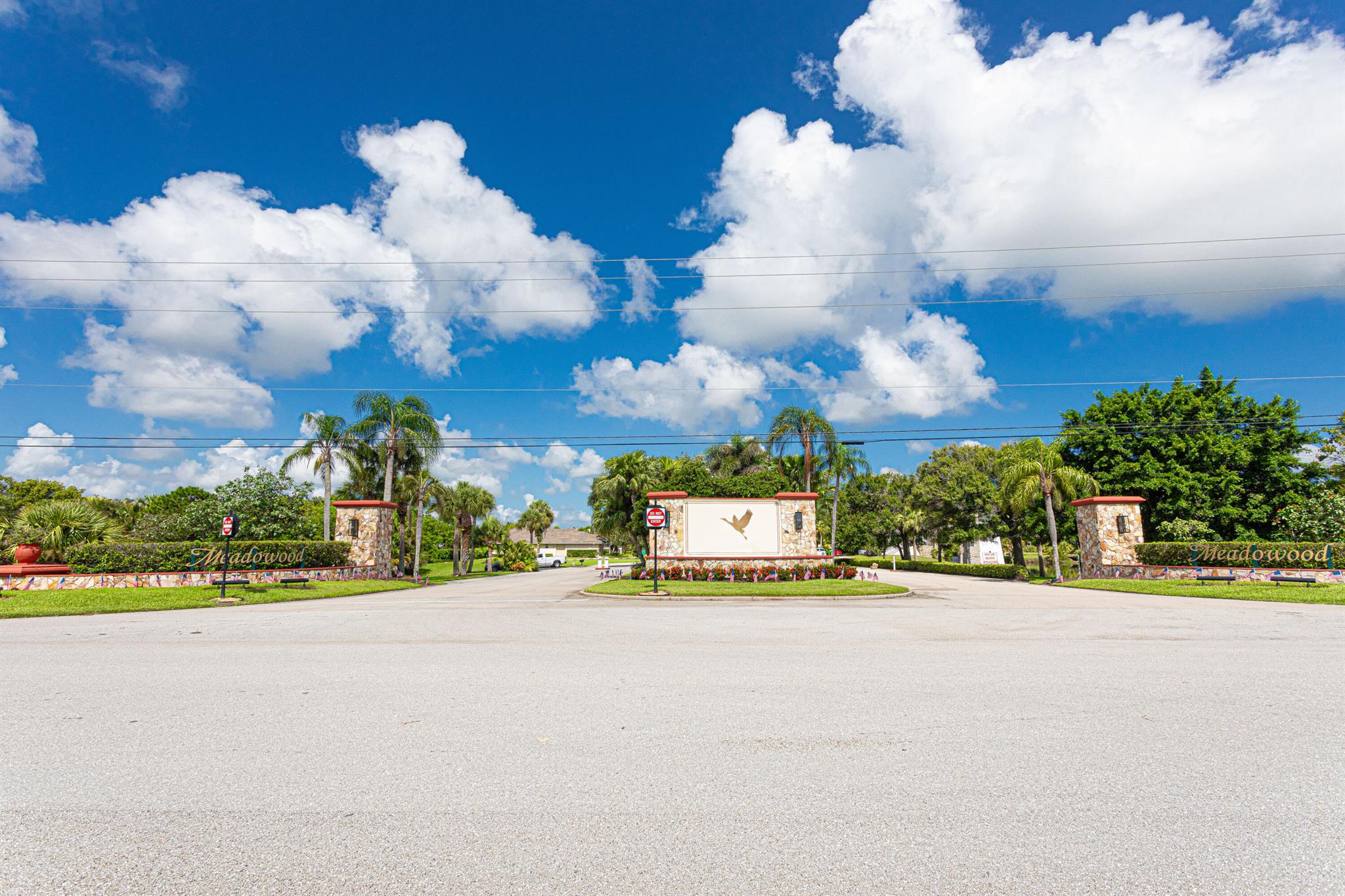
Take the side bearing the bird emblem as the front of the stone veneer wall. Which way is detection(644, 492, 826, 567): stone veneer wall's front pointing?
toward the camera

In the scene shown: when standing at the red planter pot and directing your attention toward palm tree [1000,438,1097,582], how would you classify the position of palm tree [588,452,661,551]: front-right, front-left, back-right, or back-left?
front-left

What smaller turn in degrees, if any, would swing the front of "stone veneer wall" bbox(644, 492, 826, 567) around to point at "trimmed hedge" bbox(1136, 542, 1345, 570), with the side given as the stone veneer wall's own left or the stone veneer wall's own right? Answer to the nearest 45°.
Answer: approximately 90° to the stone veneer wall's own left

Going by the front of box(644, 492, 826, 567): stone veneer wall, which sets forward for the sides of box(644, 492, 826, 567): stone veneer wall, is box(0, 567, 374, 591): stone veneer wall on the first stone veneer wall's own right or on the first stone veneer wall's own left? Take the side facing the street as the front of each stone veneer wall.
on the first stone veneer wall's own right

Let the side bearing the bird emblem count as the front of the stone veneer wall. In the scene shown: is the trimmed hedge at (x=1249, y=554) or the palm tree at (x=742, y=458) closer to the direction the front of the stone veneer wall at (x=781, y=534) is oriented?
the trimmed hedge

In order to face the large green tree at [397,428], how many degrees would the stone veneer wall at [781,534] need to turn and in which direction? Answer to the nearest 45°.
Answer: approximately 90° to its right

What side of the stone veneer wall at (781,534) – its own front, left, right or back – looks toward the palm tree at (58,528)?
right

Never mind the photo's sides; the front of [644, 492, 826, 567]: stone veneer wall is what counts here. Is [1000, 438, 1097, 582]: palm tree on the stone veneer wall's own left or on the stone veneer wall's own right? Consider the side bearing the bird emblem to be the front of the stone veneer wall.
on the stone veneer wall's own left

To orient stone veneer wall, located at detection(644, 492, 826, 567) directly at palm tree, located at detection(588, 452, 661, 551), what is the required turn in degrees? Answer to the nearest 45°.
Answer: approximately 135° to its right

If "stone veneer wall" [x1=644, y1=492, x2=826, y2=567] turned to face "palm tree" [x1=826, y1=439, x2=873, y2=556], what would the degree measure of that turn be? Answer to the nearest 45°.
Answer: approximately 180°

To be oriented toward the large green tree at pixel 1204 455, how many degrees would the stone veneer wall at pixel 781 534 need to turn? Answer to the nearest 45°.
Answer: approximately 90° to its left

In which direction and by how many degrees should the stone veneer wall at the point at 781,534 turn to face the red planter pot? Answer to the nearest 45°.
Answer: approximately 90° to its right

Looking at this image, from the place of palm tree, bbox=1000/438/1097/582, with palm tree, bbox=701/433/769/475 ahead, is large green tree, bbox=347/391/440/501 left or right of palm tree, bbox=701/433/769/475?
left

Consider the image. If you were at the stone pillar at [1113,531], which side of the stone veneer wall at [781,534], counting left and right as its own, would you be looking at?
left

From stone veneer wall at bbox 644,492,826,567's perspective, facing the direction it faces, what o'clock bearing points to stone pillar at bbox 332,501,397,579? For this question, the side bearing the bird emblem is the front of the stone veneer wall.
The stone pillar is roughly at 3 o'clock from the stone veneer wall.
